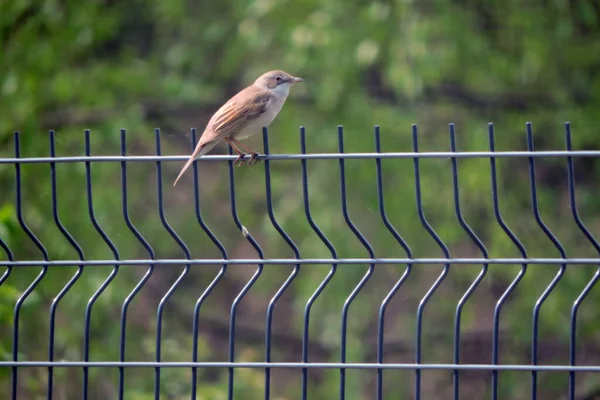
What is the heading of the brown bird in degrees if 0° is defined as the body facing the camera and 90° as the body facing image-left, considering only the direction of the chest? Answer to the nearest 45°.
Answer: approximately 270°
